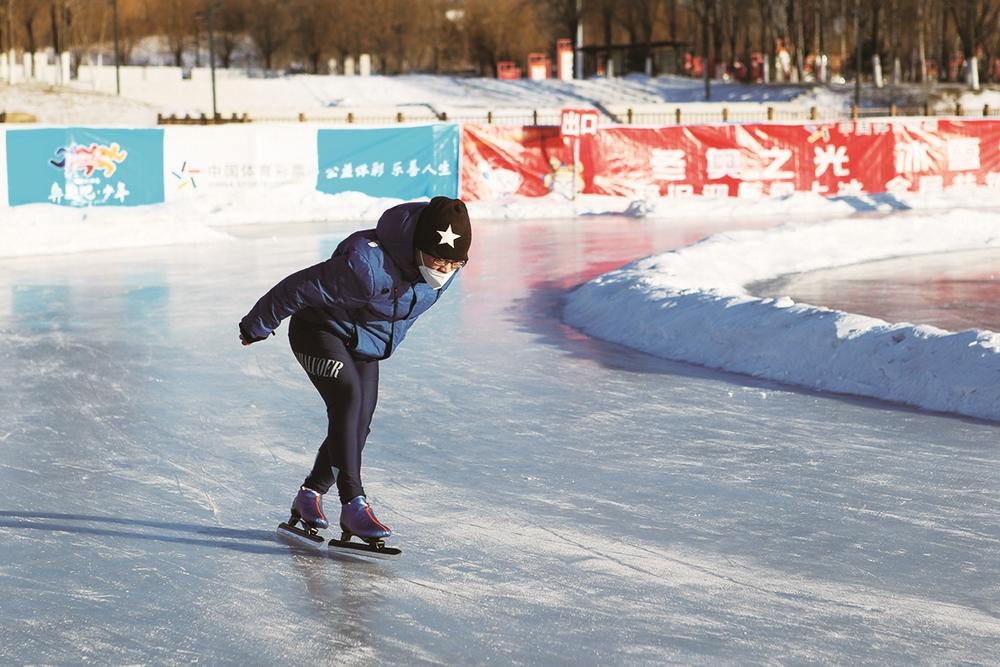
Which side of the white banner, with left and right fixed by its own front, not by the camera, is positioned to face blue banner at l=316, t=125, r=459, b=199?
left

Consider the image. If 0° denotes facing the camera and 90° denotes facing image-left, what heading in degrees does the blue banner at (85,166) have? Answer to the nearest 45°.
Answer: approximately 0°

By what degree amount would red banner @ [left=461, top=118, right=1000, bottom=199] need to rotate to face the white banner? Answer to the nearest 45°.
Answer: approximately 45° to its right

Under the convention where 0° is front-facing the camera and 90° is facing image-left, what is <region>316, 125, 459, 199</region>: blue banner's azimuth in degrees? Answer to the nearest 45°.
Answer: approximately 0°

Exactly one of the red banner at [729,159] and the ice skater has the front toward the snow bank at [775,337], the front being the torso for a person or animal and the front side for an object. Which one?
the red banner

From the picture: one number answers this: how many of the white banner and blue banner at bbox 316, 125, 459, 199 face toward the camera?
2

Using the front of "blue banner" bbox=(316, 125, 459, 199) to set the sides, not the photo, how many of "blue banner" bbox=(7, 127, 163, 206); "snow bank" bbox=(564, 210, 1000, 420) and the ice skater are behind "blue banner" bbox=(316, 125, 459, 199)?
0

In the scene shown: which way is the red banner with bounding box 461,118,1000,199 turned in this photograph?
toward the camera

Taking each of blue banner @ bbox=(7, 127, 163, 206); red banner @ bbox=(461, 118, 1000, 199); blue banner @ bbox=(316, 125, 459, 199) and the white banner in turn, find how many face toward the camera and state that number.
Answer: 4

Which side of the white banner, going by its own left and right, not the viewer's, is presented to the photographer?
front

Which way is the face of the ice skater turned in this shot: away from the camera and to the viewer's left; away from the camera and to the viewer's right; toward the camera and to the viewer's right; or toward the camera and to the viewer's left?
toward the camera and to the viewer's right

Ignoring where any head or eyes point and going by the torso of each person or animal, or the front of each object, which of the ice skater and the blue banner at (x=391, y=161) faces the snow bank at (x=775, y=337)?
the blue banner

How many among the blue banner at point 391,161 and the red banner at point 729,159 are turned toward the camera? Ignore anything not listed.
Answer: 2

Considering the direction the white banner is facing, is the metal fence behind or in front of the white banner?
behind

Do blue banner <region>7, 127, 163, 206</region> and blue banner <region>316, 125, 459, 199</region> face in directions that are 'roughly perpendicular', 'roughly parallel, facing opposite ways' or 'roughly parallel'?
roughly parallel

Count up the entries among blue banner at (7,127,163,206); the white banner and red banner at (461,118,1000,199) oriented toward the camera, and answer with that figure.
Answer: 3

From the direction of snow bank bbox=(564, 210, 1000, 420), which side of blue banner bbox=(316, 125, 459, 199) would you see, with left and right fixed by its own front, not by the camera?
front
